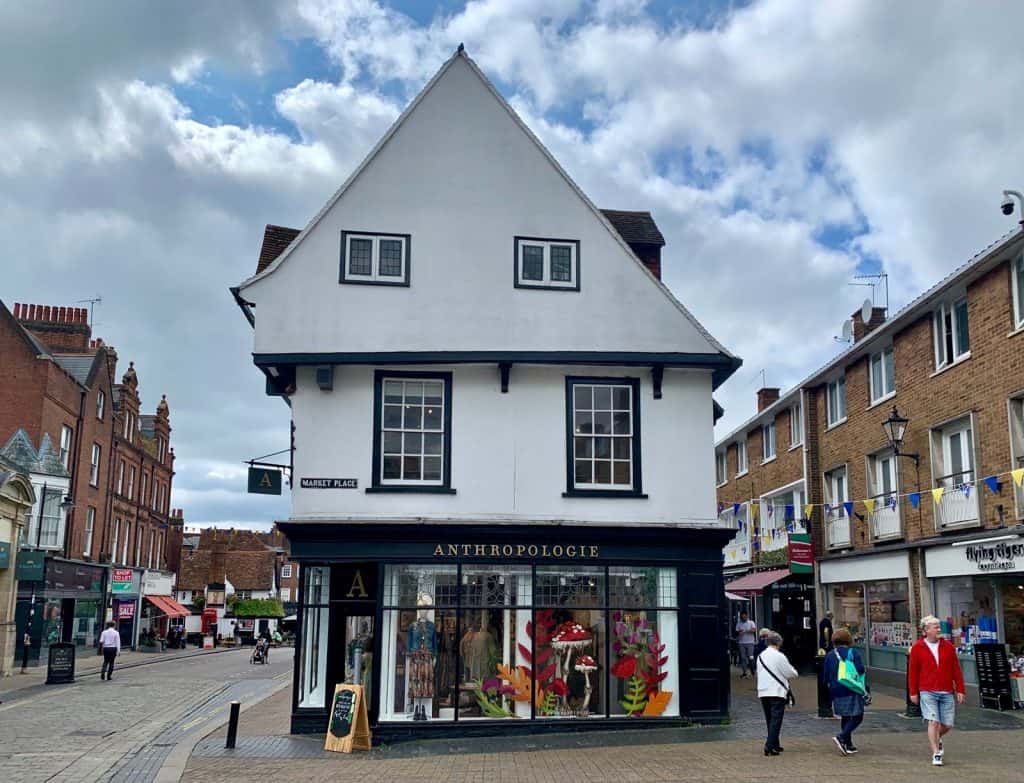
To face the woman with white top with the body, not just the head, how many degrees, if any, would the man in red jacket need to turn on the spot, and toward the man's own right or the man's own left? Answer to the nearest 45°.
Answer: approximately 90° to the man's own right

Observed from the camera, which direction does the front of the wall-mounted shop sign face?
facing the viewer

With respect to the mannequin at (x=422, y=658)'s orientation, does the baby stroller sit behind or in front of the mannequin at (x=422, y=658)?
behind

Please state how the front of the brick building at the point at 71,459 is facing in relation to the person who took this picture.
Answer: facing the viewer and to the right of the viewer

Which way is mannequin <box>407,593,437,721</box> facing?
toward the camera

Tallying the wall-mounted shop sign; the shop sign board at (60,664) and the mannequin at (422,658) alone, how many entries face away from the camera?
0

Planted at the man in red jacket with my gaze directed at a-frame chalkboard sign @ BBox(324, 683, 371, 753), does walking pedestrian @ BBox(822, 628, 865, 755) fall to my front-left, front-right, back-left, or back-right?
front-right

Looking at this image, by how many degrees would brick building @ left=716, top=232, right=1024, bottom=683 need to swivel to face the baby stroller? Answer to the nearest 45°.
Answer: approximately 90° to its right

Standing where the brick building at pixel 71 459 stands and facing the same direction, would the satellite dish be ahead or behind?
ahead

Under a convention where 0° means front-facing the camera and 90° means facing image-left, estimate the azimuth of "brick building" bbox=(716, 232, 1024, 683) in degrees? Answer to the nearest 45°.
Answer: approximately 45°

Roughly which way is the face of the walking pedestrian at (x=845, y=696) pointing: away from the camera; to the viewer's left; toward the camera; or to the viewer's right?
away from the camera
